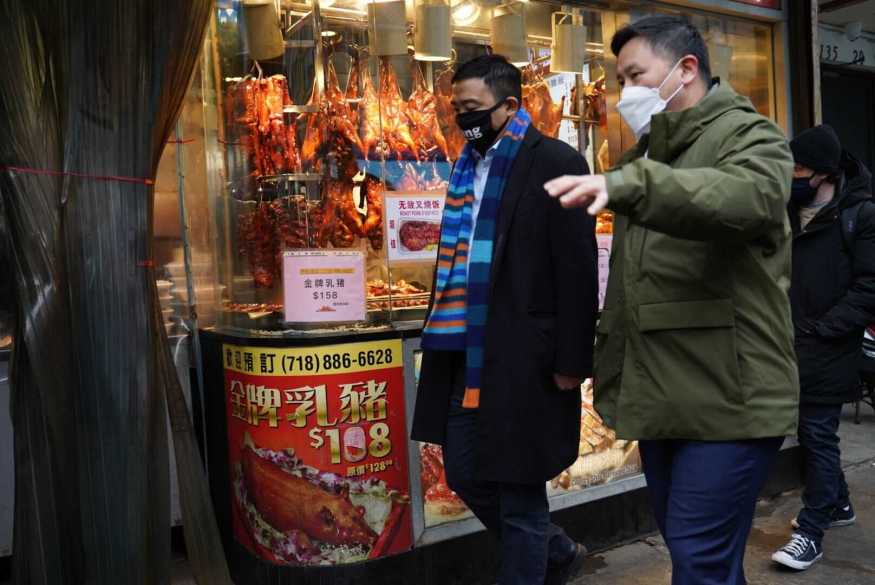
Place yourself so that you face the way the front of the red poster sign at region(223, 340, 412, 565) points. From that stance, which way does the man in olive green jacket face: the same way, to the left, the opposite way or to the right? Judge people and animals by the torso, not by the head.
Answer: to the right

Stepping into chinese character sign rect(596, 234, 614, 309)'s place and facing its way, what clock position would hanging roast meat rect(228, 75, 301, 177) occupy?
The hanging roast meat is roughly at 2 o'clock from the chinese character sign.

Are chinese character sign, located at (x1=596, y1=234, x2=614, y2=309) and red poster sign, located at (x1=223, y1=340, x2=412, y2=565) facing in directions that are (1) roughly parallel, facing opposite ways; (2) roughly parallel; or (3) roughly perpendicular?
roughly parallel

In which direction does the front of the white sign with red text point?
toward the camera

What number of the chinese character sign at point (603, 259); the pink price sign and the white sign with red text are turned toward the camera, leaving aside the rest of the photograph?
3

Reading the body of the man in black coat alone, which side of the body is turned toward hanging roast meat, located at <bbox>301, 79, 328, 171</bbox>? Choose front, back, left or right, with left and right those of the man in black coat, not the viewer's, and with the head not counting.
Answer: right

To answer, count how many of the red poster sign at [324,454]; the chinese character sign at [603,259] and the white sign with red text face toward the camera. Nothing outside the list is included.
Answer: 3

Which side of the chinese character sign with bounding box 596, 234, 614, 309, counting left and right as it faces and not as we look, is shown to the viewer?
front

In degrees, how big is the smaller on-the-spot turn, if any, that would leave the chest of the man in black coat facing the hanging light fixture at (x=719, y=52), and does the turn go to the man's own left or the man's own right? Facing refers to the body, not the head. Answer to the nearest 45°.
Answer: approximately 180°

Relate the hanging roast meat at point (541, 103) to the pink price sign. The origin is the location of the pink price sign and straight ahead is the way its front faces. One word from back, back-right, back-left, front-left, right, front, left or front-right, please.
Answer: back-left

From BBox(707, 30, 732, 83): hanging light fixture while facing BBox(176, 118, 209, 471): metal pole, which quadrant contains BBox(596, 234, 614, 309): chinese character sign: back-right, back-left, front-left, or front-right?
front-left

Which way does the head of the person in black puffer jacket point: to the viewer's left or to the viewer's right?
to the viewer's left

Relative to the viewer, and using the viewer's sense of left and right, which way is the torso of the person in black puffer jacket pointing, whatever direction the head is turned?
facing the viewer and to the left of the viewer

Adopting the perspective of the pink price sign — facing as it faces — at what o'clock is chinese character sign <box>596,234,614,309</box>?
The chinese character sign is roughly at 8 o'clock from the pink price sign.

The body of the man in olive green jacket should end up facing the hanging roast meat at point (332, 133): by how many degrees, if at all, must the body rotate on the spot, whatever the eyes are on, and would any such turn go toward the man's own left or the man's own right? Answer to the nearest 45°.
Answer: approximately 90° to the man's own right
